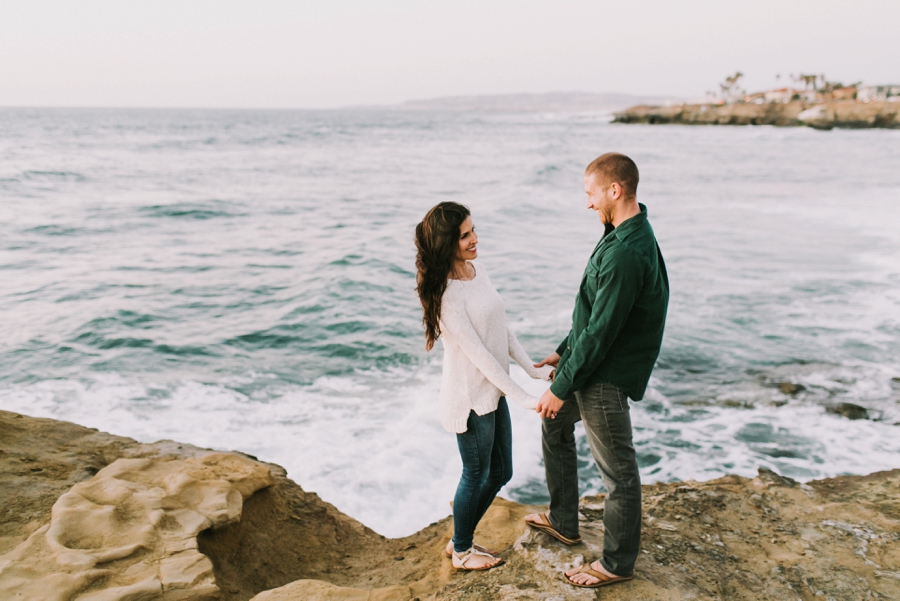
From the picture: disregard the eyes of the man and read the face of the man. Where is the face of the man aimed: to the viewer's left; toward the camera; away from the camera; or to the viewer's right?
to the viewer's left

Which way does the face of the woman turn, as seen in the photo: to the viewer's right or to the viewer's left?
to the viewer's right

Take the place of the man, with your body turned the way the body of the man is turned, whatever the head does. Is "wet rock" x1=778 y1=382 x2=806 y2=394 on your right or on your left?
on your right

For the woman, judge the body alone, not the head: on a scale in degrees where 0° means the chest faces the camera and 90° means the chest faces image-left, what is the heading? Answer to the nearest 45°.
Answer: approximately 270°

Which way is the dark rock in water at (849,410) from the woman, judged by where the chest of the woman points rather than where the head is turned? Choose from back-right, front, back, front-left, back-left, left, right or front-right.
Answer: front-left

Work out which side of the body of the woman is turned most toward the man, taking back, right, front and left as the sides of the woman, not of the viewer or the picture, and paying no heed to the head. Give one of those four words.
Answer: front

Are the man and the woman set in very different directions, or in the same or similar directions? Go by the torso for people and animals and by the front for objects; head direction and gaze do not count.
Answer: very different directions

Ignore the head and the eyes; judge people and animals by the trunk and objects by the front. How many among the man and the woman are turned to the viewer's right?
1

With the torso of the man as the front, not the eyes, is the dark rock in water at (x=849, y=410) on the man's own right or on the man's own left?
on the man's own right

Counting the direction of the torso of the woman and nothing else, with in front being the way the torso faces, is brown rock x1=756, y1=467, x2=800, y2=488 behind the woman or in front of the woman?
in front

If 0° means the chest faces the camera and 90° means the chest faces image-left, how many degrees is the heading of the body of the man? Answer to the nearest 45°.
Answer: approximately 90°

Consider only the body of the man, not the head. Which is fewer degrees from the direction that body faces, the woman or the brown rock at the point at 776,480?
the woman
